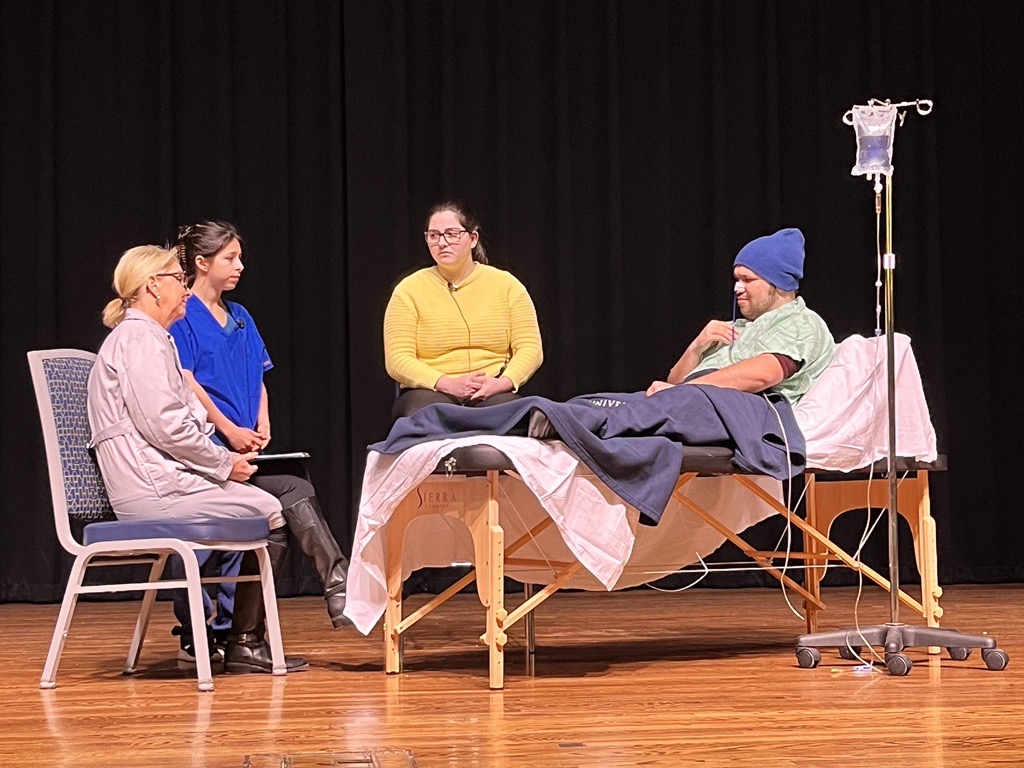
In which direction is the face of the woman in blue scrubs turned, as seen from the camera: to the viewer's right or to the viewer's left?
to the viewer's right

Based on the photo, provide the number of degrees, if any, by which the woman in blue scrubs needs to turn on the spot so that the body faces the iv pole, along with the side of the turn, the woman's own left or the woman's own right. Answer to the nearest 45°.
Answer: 0° — they already face it

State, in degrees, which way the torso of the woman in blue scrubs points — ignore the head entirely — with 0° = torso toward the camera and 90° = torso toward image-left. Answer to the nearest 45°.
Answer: approximately 315°

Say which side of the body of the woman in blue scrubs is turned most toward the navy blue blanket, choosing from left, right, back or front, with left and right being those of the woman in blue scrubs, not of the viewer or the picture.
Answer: front

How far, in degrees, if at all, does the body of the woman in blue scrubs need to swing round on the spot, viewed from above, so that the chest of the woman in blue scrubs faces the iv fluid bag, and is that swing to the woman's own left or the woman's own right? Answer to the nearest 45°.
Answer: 0° — they already face it
